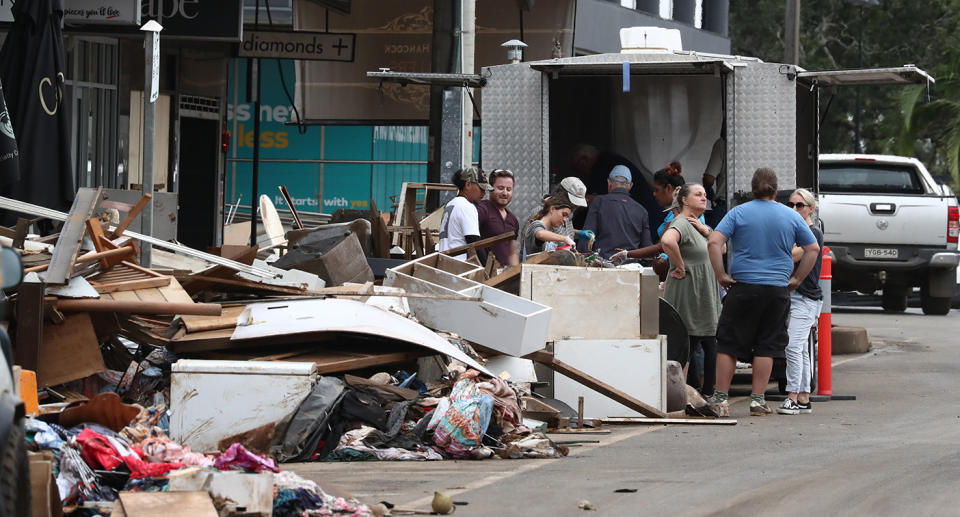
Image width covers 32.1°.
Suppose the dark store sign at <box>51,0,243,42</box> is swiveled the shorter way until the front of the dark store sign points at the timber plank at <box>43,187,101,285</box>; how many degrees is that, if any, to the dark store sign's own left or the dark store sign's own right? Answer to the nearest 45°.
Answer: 0° — it already faces it

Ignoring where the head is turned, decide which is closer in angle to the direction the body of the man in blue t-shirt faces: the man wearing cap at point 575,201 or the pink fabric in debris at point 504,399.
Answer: the man wearing cap

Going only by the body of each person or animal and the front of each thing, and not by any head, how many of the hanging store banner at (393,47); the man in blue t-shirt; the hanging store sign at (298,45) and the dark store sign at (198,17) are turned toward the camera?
3

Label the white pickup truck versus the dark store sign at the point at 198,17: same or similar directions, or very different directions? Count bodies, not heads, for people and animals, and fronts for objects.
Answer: very different directions

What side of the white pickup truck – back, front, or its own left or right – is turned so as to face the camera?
back

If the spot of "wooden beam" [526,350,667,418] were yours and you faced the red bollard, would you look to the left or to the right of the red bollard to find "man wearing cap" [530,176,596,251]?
left

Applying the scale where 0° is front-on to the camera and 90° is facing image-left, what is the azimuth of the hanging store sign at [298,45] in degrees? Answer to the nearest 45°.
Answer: approximately 0°

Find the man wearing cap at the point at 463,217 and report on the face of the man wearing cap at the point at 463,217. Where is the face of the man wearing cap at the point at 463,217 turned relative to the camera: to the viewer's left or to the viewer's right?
to the viewer's right
